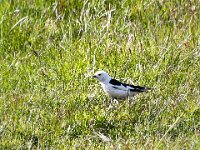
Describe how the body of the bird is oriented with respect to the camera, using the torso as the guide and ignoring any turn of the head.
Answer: to the viewer's left
